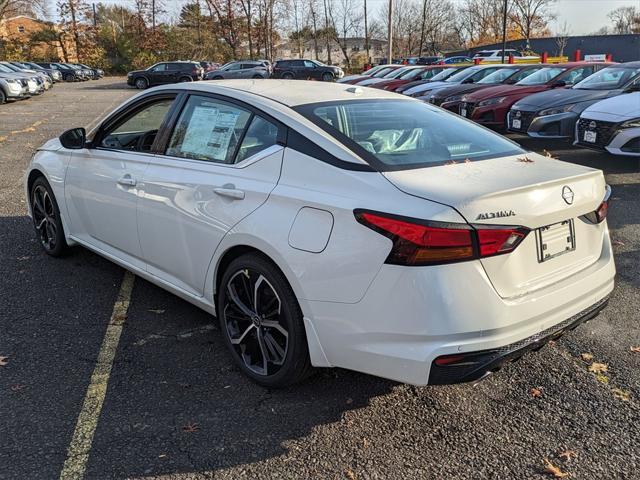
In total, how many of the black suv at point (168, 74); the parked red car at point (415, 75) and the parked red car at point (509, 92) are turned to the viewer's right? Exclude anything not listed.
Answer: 0

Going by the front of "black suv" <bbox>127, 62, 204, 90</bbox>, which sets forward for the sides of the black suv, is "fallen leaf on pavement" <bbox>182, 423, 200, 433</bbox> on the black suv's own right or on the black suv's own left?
on the black suv's own left

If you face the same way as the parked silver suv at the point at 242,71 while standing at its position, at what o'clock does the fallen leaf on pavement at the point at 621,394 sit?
The fallen leaf on pavement is roughly at 9 o'clock from the parked silver suv.

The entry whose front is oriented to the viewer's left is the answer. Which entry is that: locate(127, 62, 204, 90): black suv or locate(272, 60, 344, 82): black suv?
locate(127, 62, 204, 90): black suv

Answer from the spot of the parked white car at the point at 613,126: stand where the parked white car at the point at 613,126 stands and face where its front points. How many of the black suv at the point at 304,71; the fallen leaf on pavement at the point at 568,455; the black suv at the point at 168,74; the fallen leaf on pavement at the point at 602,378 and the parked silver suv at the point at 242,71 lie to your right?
3

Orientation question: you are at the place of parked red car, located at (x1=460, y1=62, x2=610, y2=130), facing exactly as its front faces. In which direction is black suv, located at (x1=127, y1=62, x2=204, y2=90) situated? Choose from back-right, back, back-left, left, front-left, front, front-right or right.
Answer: right

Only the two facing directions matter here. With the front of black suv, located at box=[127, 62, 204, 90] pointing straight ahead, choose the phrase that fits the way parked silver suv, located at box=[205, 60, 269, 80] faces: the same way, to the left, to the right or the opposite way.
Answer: the same way

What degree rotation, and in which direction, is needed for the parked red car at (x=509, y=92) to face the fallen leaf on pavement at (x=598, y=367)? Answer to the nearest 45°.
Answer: approximately 45° to its left

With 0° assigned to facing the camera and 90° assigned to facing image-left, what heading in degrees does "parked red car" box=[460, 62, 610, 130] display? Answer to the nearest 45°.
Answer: approximately 45°

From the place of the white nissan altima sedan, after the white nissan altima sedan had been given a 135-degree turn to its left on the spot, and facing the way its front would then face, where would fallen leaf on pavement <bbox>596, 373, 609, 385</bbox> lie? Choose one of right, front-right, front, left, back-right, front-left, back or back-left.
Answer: left

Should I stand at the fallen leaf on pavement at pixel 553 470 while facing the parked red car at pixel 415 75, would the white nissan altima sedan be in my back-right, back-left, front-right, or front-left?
front-left

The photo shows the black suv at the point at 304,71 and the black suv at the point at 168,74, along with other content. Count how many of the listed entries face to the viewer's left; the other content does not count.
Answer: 1

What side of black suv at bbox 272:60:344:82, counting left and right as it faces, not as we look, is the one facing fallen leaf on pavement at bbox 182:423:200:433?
right

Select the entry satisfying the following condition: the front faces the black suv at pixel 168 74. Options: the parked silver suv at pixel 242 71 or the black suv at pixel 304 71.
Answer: the parked silver suv

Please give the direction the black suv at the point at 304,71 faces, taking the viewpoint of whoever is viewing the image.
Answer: facing to the right of the viewer

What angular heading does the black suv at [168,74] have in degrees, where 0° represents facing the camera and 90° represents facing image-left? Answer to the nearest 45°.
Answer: approximately 90°

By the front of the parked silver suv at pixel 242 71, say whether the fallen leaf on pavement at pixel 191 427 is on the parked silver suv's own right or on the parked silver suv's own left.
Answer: on the parked silver suv's own left

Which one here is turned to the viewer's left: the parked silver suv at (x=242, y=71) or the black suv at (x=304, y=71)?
the parked silver suv
